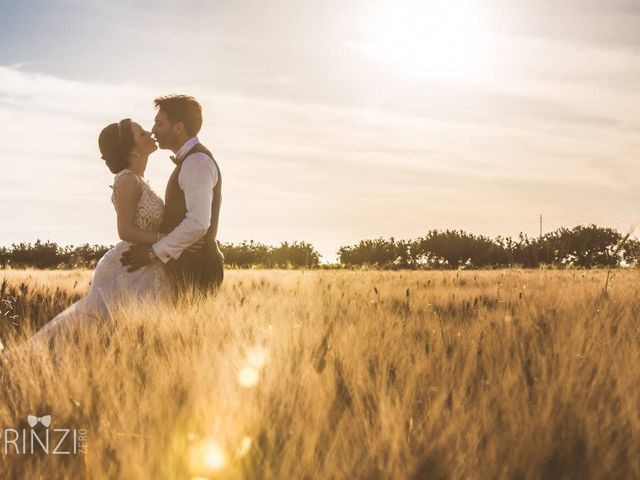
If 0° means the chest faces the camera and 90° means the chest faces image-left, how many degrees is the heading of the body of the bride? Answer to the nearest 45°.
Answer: approximately 270°

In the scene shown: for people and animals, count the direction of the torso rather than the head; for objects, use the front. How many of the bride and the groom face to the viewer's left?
1

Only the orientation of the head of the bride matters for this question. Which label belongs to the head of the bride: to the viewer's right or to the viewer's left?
to the viewer's right

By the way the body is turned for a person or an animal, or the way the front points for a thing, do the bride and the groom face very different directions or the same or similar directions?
very different directions

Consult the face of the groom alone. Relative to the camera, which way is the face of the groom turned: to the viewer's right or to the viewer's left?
to the viewer's left

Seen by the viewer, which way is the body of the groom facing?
to the viewer's left
